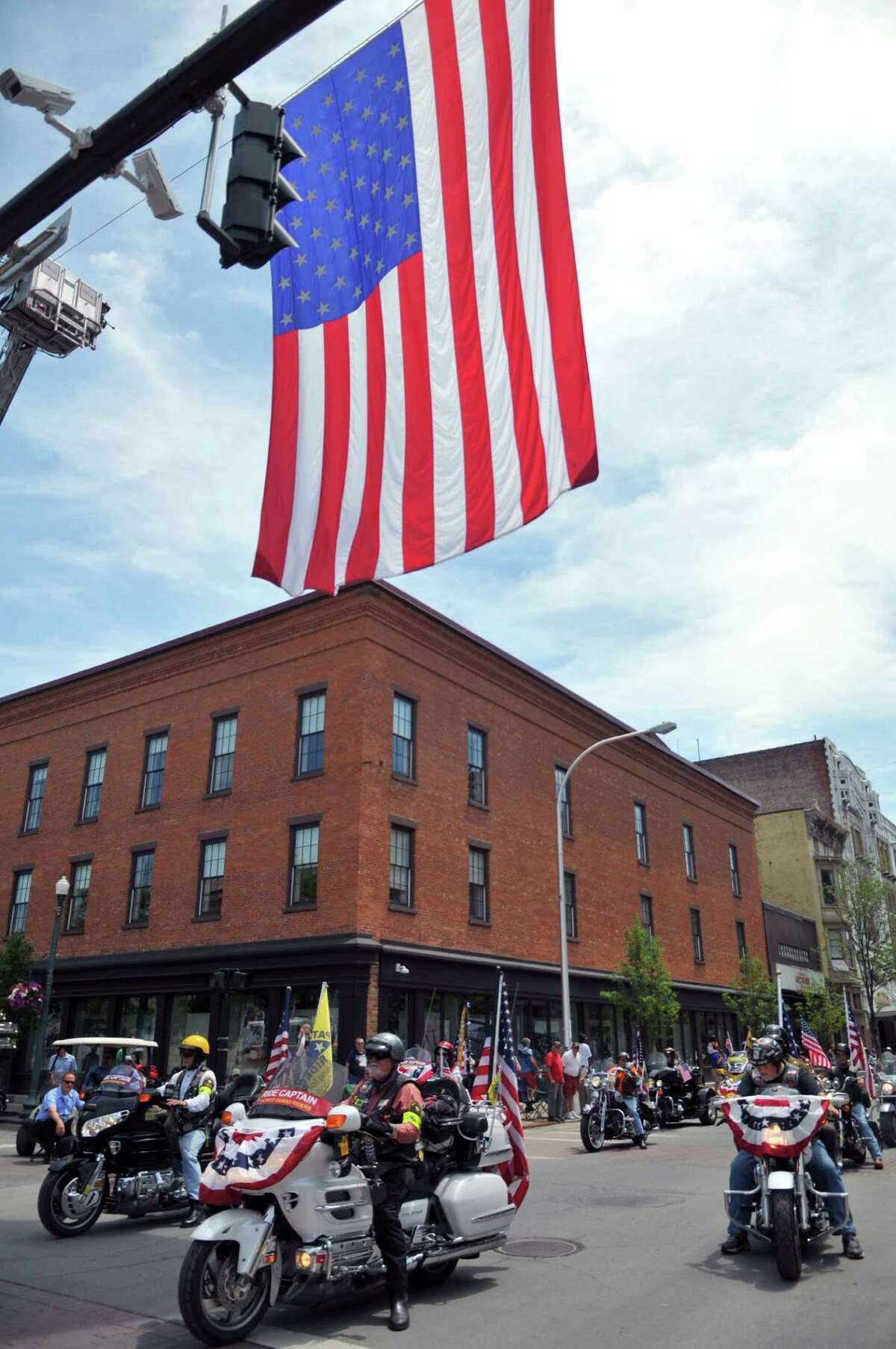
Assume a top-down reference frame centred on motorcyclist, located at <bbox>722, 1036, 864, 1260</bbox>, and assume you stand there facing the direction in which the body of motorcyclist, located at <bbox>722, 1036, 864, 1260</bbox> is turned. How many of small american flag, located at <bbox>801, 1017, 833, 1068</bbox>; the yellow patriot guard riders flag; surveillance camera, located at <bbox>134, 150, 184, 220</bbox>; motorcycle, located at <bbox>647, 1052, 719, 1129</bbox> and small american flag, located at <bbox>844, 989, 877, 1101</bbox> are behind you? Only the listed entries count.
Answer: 3

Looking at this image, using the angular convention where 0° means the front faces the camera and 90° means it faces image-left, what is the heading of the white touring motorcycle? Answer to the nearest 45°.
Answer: approximately 45°

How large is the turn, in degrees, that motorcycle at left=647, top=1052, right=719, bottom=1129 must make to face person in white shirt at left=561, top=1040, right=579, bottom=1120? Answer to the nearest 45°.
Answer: approximately 90° to its right

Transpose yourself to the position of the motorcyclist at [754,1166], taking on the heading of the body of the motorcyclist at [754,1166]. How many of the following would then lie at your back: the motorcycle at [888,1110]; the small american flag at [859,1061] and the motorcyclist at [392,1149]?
2

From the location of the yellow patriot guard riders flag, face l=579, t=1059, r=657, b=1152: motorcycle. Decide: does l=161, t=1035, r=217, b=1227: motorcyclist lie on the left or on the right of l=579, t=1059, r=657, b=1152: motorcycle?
left

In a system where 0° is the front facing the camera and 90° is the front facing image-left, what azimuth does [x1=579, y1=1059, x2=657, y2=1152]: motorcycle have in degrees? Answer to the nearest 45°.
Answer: approximately 45°

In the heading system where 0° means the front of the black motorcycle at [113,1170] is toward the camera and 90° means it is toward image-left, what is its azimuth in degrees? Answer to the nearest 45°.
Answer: approximately 45°
